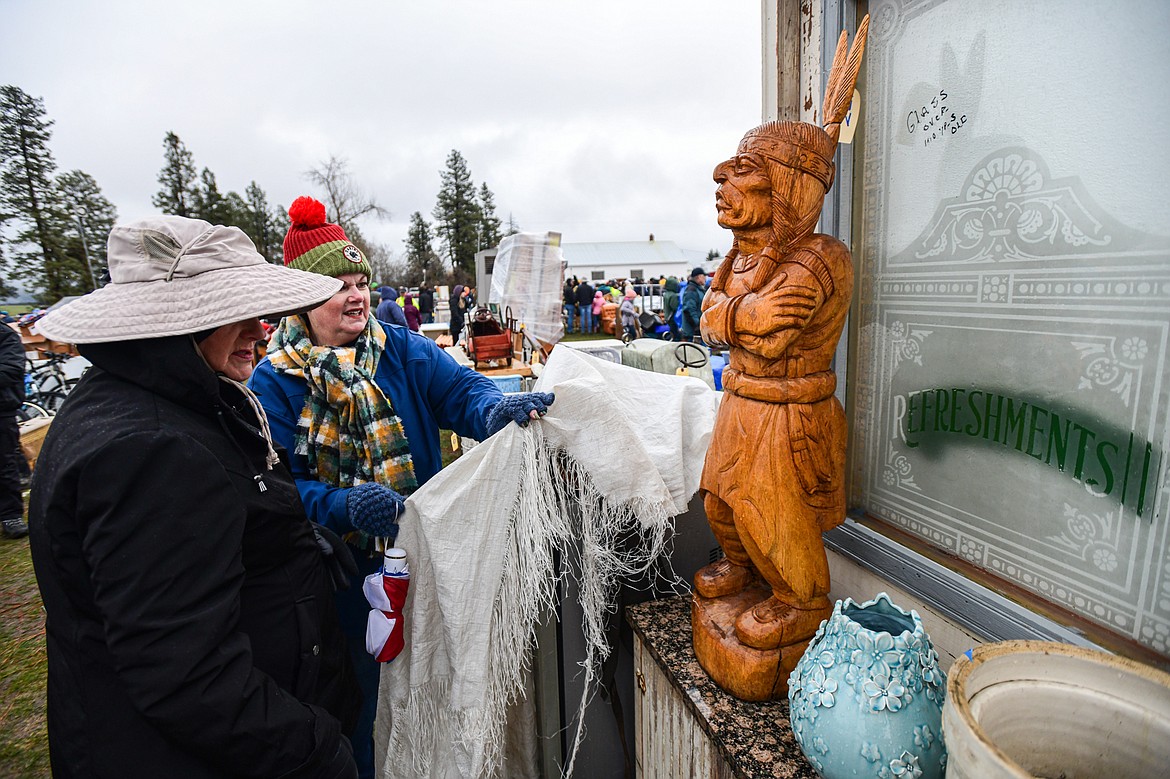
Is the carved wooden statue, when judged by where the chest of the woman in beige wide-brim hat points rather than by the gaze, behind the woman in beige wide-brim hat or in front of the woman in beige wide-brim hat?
in front

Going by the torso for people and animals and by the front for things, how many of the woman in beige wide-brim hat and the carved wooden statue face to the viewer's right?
1

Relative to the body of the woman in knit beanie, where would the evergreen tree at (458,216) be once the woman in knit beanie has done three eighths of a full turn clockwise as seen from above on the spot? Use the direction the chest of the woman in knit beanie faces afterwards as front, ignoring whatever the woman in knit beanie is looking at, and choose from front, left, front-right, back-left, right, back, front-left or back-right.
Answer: right

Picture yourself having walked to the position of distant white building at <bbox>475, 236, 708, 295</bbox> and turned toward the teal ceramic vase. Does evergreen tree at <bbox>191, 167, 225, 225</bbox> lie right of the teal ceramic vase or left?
right

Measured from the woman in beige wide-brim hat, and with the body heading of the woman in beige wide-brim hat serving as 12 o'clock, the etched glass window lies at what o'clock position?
The etched glass window is roughly at 1 o'clock from the woman in beige wide-brim hat.

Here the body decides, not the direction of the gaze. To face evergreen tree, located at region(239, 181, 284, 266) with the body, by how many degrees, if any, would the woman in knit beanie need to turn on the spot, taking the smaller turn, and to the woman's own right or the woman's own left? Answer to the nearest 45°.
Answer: approximately 135° to the woman's own left

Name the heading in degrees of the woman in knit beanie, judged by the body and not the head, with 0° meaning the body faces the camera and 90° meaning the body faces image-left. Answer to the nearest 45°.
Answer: approximately 315°

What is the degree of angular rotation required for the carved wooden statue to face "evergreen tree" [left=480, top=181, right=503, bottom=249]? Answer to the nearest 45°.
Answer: approximately 90° to its right

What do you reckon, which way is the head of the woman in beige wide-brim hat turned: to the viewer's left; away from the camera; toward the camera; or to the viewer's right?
to the viewer's right

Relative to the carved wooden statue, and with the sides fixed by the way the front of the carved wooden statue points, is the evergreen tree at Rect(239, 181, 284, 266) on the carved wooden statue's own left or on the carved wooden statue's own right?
on the carved wooden statue's own right

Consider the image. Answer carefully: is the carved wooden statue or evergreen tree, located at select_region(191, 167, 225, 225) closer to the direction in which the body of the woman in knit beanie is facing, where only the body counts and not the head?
the carved wooden statue

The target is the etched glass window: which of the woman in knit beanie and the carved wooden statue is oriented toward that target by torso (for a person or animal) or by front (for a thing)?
the woman in knit beanie

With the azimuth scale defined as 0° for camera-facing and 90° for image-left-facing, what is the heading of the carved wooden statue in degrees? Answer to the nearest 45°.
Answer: approximately 45°

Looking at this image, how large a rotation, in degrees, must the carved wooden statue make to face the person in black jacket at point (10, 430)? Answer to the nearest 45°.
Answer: approximately 45° to its right

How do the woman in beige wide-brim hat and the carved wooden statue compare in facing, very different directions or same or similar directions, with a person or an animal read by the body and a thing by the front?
very different directions

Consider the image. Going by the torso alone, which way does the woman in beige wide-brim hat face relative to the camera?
to the viewer's right

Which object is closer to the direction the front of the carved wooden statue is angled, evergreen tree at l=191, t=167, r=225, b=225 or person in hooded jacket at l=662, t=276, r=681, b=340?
the evergreen tree

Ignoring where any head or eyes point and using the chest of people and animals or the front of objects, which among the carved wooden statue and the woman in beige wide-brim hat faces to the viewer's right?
the woman in beige wide-brim hat
